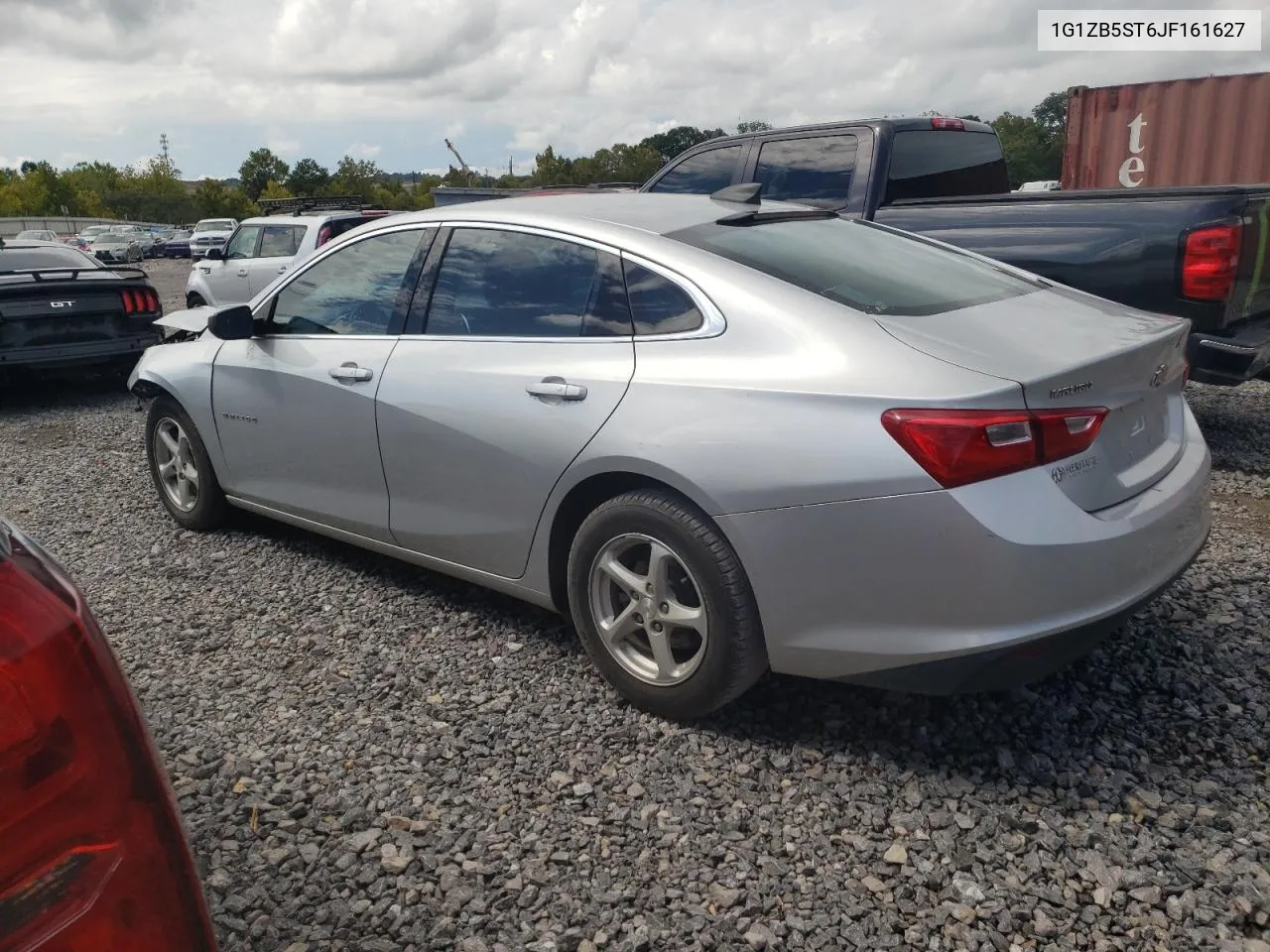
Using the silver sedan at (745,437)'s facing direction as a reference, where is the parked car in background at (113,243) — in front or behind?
in front

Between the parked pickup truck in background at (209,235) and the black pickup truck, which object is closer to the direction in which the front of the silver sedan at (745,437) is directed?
the parked pickup truck in background

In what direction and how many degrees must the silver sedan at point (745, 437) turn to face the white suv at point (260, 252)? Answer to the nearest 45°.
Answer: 0° — it already faces it

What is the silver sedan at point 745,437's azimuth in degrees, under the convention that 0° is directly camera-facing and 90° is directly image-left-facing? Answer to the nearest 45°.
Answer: approximately 135°

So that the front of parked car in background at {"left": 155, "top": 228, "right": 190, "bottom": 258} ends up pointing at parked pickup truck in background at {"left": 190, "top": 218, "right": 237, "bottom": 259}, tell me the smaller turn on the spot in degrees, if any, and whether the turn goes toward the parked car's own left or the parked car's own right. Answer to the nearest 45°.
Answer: approximately 45° to the parked car's own left

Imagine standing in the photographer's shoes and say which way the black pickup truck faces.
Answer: facing away from the viewer and to the left of the viewer

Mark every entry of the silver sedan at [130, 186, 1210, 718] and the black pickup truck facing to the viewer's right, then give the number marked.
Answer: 0

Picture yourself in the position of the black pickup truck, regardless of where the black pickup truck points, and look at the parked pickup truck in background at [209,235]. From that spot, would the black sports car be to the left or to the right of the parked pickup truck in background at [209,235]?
left

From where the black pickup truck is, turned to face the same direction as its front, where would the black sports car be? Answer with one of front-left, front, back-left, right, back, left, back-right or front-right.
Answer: front-left

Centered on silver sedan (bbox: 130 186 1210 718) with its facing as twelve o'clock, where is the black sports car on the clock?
The black sports car is roughly at 12 o'clock from the silver sedan.

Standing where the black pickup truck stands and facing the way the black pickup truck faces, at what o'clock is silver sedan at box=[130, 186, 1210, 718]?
The silver sedan is roughly at 8 o'clock from the black pickup truck.

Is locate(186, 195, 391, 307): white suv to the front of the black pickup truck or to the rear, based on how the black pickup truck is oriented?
to the front

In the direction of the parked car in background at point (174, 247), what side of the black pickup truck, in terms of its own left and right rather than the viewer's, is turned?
front
